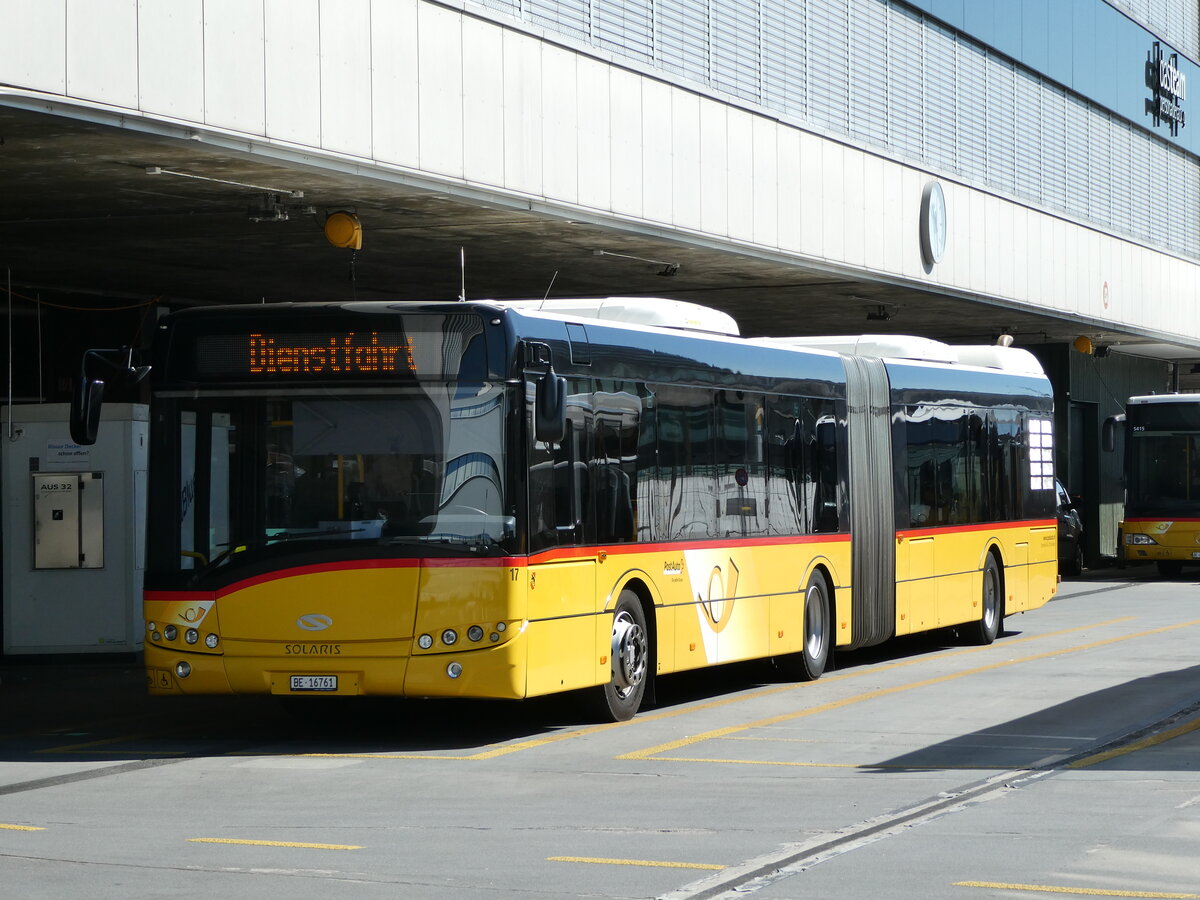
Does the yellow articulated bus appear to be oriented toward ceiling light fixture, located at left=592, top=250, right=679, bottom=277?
no

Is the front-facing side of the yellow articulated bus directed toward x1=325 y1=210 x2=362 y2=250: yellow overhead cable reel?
no

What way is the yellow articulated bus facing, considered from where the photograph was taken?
facing the viewer and to the left of the viewer

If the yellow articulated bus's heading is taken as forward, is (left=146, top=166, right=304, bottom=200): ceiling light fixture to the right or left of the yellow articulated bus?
on its right

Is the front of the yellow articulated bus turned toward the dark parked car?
no
